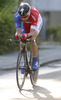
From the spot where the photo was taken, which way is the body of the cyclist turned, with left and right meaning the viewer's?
facing the viewer and to the left of the viewer
